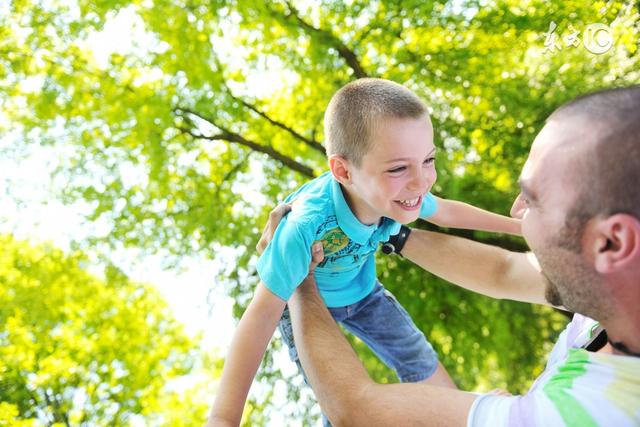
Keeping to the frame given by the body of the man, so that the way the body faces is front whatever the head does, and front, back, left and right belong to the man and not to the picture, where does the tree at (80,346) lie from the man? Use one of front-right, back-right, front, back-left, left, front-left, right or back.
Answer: front-right

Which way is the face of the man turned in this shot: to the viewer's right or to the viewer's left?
to the viewer's left

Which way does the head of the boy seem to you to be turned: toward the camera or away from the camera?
toward the camera

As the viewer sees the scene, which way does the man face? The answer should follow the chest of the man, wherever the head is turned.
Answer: to the viewer's left

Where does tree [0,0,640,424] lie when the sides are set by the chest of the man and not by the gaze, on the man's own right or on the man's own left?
on the man's own right
